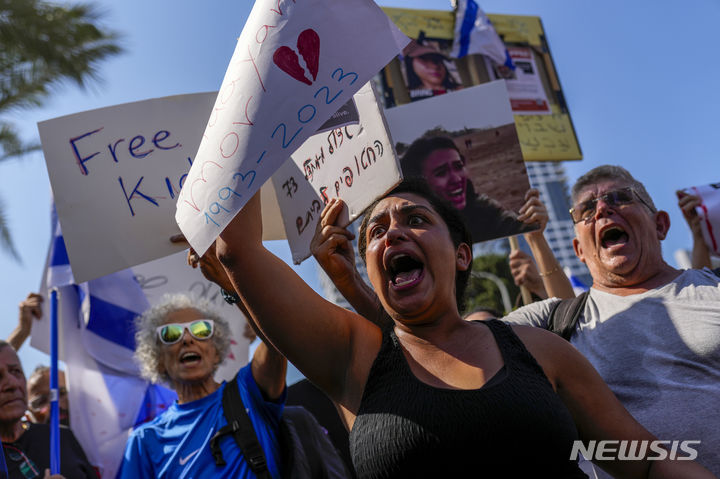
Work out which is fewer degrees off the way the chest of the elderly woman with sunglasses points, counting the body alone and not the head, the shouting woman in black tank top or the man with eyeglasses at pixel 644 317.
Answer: the shouting woman in black tank top

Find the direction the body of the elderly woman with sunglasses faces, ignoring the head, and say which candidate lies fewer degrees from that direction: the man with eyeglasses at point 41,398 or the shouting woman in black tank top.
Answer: the shouting woman in black tank top

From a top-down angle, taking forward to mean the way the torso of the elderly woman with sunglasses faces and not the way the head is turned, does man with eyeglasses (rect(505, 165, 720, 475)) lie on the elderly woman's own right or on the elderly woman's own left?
on the elderly woman's own left

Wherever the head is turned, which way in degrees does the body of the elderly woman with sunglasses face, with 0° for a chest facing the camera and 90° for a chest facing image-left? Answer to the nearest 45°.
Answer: approximately 0°

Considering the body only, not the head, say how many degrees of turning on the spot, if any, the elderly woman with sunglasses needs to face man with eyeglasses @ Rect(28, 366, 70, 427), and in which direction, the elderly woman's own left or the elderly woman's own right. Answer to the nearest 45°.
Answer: approximately 135° to the elderly woman's own right
